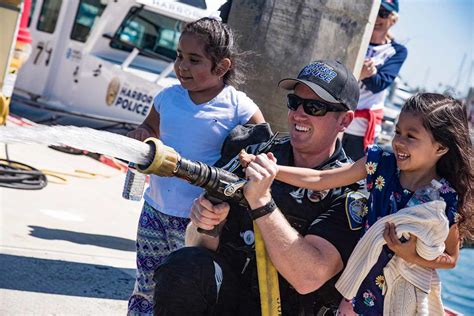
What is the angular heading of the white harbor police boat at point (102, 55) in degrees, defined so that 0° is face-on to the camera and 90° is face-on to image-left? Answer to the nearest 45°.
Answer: approximately 315°

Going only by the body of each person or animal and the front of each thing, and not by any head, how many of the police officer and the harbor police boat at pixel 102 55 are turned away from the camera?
0

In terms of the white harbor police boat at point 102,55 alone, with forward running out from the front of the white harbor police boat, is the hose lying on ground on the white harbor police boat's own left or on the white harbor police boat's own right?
on the white harbor police boat's own right

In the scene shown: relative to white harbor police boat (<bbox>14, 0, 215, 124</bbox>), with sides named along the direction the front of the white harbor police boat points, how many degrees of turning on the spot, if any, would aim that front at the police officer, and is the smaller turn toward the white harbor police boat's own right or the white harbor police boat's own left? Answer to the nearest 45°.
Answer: approximately 45° to the white harbor police boat's own right

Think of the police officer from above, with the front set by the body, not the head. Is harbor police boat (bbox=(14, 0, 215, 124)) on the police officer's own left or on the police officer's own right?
on the police officer's own right

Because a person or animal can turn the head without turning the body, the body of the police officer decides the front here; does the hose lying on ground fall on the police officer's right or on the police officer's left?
on the police officer's right

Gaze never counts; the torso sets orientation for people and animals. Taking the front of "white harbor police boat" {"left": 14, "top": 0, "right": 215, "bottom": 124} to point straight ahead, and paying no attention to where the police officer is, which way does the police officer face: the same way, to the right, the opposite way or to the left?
to the right

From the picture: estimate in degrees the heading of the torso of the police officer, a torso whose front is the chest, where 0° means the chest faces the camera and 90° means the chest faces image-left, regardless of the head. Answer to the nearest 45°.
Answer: approximately 45°
